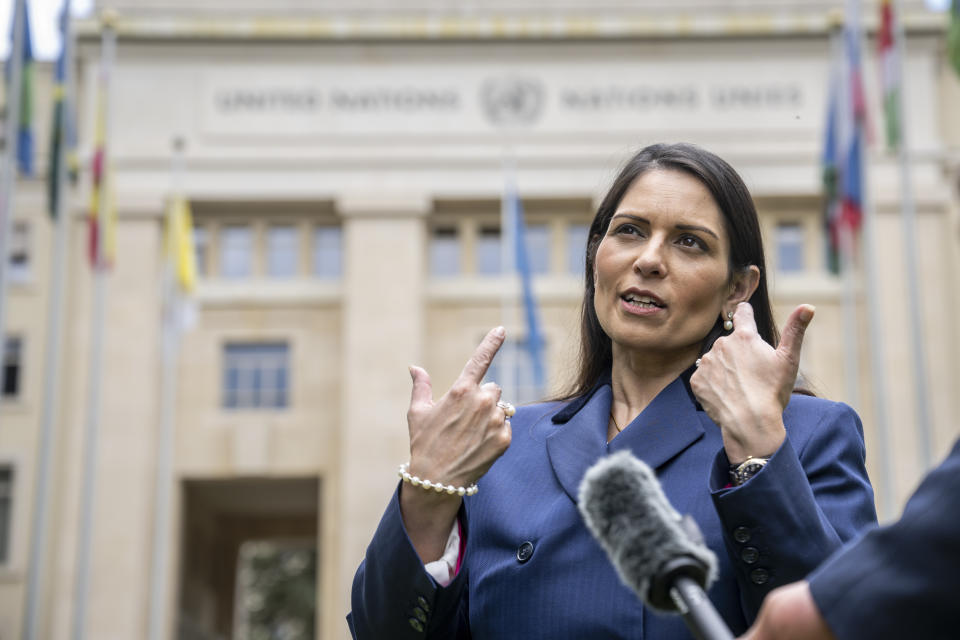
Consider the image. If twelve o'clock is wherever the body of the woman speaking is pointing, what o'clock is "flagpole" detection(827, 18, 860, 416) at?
The flagpole is roughly at 5 o'clock from the woman speaking.

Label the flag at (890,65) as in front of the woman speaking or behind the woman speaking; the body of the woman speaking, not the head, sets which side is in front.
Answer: behind

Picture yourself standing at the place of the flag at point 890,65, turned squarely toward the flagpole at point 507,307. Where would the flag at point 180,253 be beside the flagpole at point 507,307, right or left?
left

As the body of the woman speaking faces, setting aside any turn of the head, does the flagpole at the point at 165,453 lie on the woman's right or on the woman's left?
on the woman's right

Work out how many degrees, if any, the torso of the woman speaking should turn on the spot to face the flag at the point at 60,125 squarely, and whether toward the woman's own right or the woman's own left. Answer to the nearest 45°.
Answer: approximately 90° to the woman's own right

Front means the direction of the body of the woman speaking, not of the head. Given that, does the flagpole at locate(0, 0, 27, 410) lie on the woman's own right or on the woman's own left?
on the woman's own right

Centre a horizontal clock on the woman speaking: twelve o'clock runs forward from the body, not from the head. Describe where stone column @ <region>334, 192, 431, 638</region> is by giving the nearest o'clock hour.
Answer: The stone column is roughly at 4 o'clock from the woman speaking.

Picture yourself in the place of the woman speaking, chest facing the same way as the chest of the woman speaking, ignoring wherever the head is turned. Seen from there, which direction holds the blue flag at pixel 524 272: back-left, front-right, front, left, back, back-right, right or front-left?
back-right

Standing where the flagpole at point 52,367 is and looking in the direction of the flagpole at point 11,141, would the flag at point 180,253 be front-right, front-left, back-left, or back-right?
back-left

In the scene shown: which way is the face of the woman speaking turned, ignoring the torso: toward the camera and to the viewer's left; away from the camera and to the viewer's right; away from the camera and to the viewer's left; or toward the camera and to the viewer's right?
toward the camera and to the viewer's left
